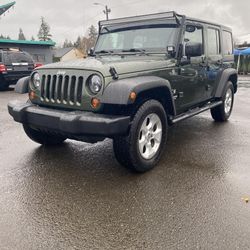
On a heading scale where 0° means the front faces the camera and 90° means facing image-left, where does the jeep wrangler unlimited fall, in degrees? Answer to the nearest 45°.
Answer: approximately 45°
